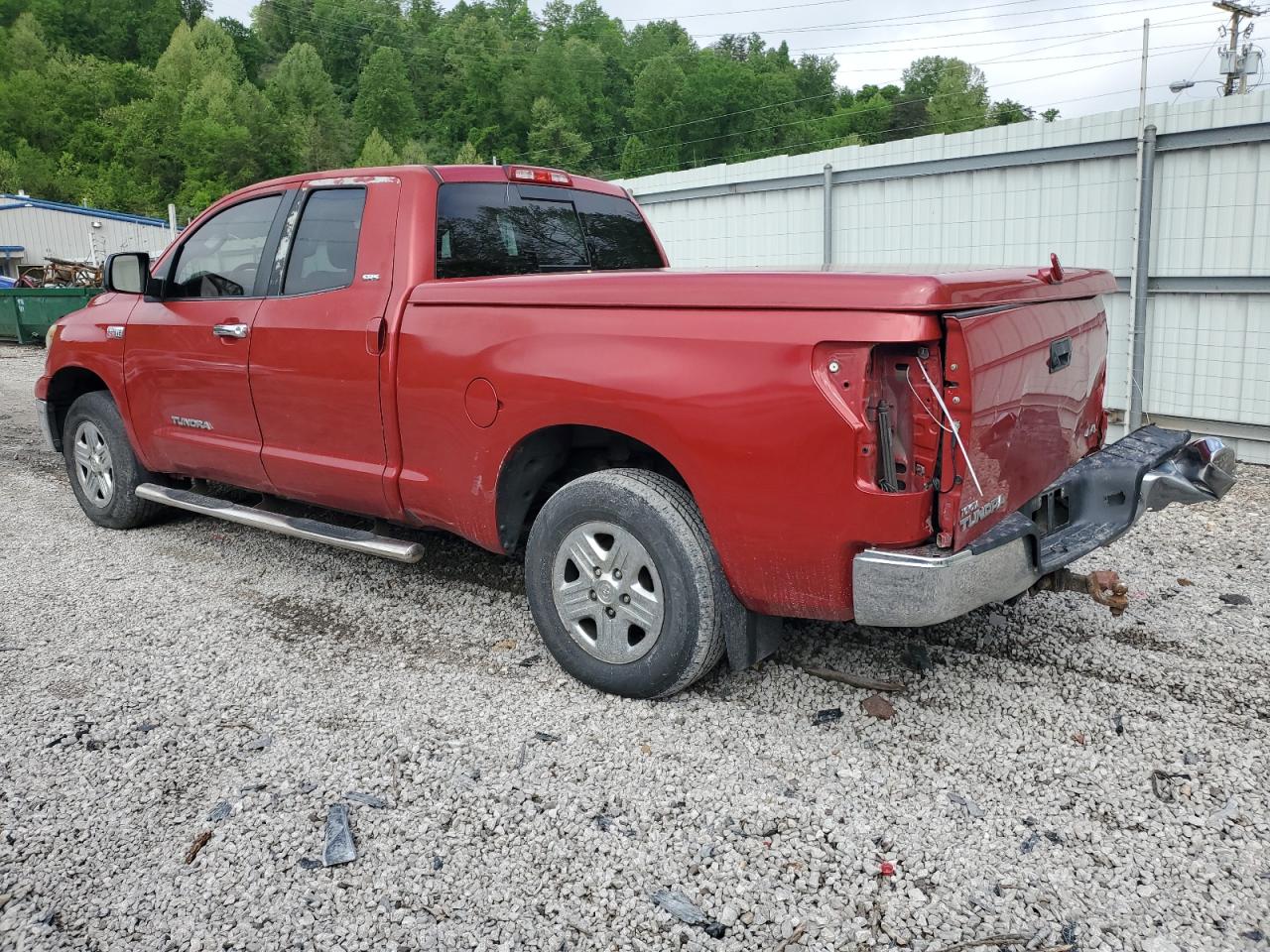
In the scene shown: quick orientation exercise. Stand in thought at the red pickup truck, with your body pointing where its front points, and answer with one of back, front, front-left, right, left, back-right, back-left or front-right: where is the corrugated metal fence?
right

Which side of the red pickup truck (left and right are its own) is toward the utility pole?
right

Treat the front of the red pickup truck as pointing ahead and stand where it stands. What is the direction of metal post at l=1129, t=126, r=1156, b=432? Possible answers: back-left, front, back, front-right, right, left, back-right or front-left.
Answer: right

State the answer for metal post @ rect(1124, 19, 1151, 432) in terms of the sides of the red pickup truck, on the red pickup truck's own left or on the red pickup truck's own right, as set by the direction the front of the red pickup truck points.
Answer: on the red pickup truck's own right

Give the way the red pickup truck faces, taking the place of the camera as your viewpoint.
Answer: facing away from the viewer and to the left of the viewer

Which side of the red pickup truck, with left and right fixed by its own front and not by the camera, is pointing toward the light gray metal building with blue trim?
front

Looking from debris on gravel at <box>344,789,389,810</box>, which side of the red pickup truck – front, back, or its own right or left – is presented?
left

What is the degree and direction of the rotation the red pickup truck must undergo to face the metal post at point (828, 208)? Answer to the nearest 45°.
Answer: approximately 45° to its right

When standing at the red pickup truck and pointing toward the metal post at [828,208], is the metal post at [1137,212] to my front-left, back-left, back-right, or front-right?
front-right
